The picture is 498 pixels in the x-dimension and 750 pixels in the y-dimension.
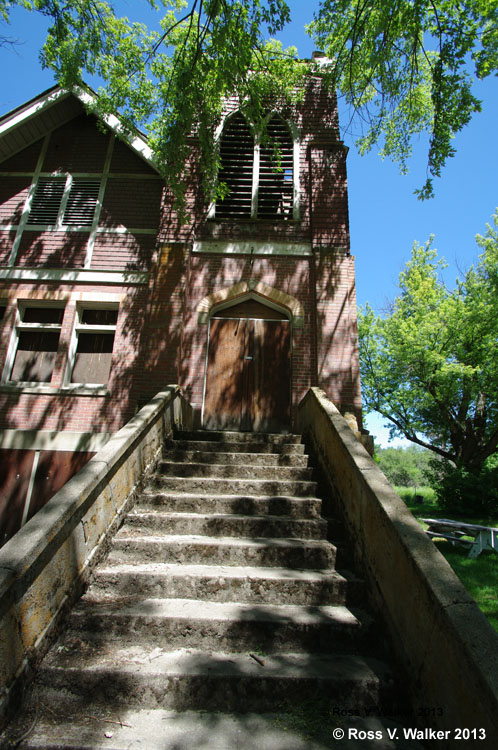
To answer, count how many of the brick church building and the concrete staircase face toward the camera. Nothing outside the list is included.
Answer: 2

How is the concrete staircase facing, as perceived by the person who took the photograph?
facing the viewer

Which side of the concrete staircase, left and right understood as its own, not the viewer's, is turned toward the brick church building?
back

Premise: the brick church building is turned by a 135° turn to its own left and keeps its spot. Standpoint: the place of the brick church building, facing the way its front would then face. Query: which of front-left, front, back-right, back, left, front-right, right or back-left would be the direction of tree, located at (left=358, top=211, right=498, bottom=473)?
front

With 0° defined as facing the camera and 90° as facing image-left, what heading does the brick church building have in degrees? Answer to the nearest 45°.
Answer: approximately 0°

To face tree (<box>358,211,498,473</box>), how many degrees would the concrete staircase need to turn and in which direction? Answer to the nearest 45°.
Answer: approximately 135° to its left

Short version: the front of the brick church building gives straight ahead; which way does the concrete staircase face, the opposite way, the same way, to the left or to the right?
the same way

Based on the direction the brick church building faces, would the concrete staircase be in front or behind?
in front
